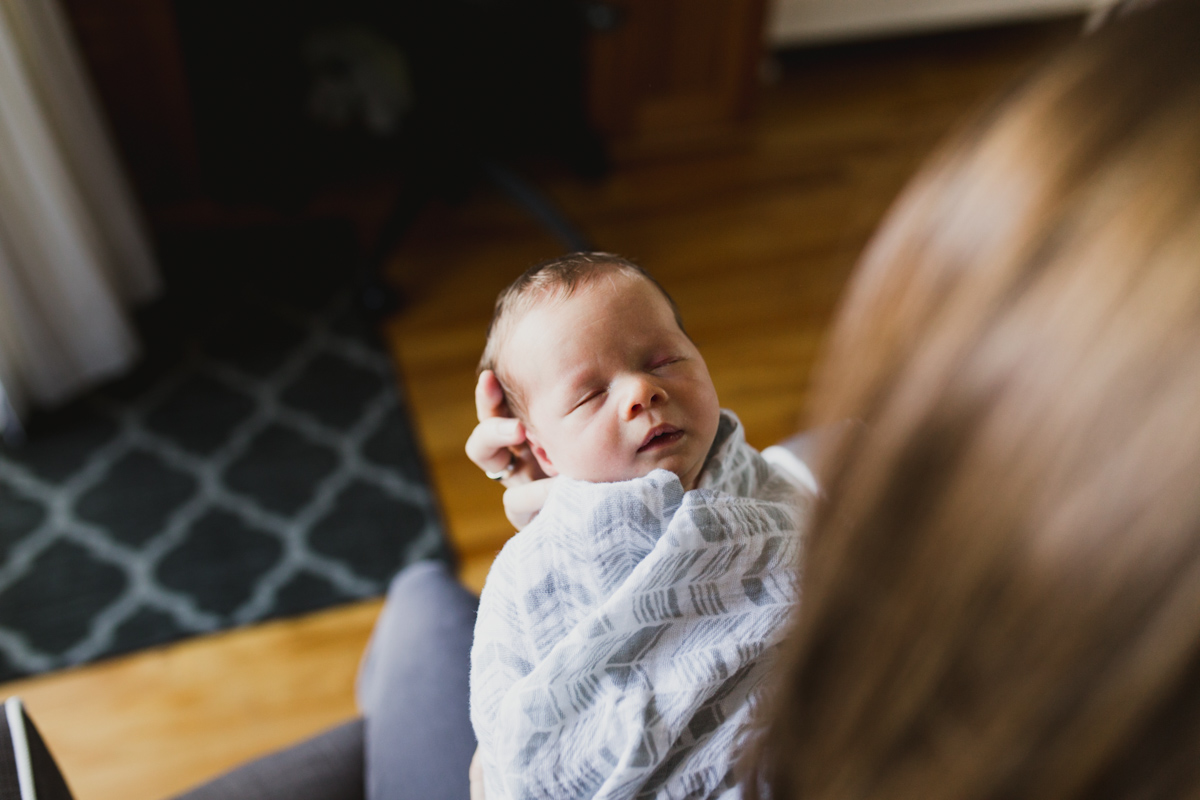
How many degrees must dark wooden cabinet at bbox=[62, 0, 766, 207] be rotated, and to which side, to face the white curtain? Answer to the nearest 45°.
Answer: approximately 45° to its right

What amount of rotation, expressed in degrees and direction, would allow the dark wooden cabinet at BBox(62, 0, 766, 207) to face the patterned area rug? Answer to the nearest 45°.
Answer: approximately 45° to its right

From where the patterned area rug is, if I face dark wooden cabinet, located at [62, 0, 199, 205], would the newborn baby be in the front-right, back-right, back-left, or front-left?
back-right

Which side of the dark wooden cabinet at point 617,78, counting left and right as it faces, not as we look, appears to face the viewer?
front
